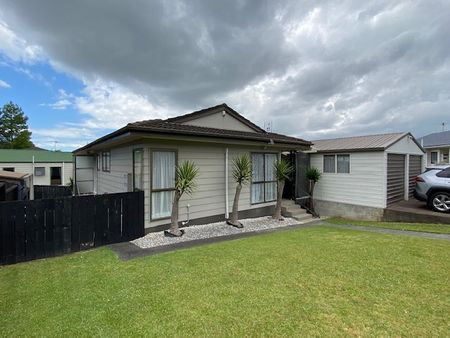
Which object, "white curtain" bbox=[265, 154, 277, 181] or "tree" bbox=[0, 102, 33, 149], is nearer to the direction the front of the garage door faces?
the white curtain

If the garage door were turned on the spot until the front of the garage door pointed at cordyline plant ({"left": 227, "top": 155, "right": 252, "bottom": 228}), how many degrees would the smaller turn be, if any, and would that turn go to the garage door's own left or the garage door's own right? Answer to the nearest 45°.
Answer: approximately 90° to the garage door's own right

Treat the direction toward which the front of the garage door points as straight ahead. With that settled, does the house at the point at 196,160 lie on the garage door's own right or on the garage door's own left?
on the garage door's own right

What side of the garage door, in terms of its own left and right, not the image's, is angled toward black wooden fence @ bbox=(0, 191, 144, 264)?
right

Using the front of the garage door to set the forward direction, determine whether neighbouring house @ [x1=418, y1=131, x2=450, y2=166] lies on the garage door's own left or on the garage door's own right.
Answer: on the garage door's own left

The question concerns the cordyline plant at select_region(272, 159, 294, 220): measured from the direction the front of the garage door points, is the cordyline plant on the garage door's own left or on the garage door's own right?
on the garage door's own right

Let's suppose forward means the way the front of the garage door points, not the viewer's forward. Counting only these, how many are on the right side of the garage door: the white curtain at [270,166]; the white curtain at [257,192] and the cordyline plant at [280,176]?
3

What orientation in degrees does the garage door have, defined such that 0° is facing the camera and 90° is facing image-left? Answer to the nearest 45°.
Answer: approximately 315°

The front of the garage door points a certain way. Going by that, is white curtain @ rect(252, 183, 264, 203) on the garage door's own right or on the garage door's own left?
on the garage door's own right

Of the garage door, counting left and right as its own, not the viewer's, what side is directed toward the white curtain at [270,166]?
right

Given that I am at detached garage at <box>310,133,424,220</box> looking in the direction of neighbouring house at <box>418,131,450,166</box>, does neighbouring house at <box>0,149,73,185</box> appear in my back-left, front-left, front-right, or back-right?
back-left
